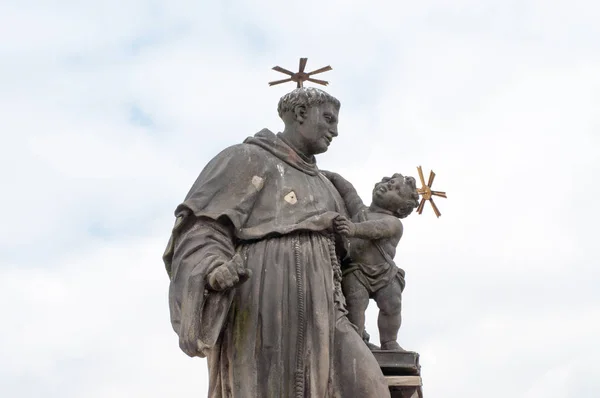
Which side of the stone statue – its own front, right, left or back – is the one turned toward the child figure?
left

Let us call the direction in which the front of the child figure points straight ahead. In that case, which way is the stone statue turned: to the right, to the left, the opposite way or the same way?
to the left

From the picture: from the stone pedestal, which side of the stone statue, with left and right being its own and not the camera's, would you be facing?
left

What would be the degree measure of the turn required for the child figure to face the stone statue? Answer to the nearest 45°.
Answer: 0° — it already faces it

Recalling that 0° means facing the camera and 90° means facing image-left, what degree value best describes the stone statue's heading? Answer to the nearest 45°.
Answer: approximately 315°
